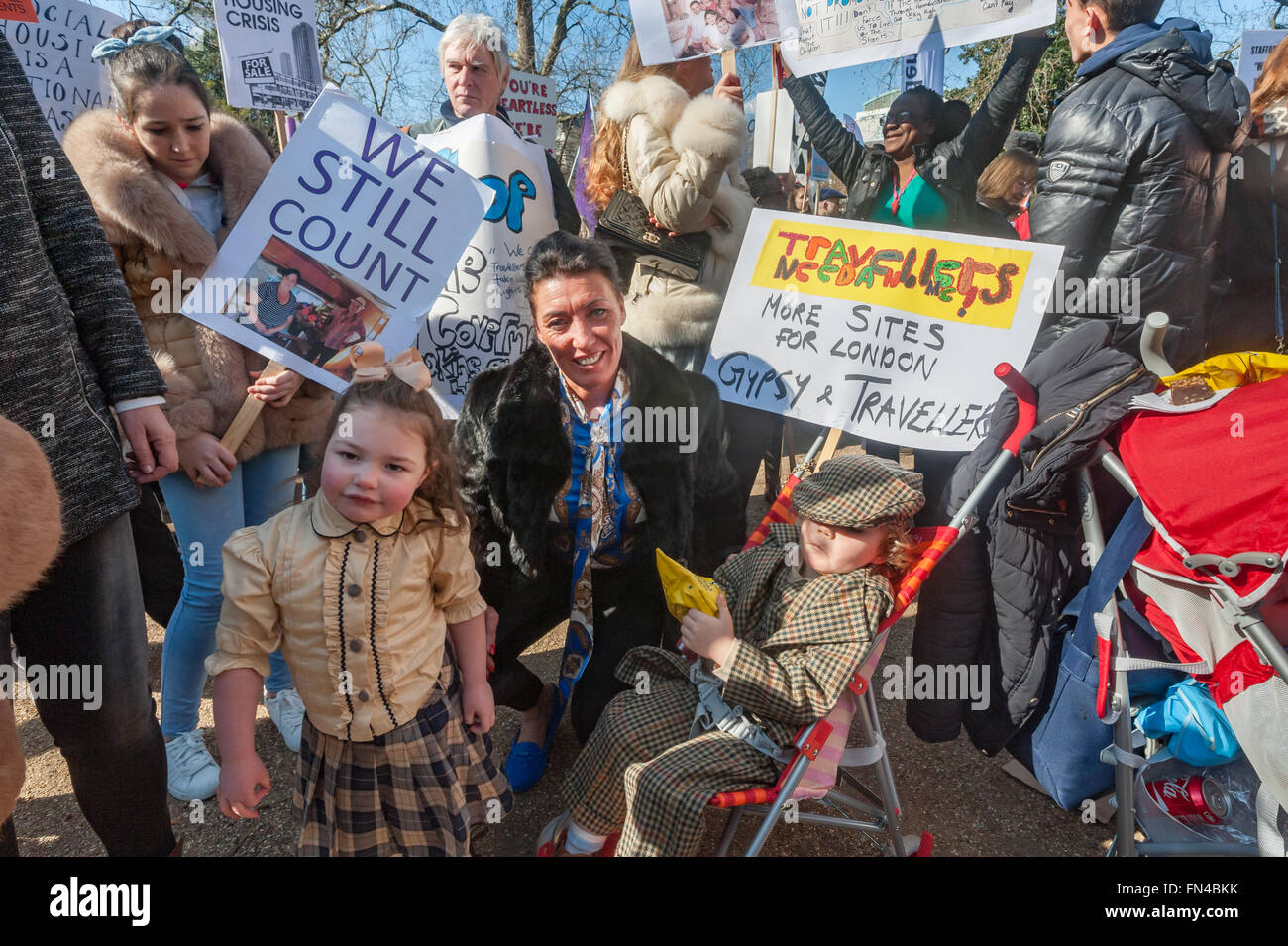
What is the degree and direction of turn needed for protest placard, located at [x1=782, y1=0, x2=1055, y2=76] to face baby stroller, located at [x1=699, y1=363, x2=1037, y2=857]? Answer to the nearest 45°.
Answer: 0° — it already faces it

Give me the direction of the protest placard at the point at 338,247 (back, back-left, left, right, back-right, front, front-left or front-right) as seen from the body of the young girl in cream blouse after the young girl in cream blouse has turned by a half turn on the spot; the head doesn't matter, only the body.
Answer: front

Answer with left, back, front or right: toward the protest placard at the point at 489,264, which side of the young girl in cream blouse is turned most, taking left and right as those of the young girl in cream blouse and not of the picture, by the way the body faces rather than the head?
back

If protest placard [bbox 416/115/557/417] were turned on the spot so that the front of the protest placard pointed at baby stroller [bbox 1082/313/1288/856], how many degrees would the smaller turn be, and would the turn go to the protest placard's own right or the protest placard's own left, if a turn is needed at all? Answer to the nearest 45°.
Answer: approximately 45° to the protest placard's own left

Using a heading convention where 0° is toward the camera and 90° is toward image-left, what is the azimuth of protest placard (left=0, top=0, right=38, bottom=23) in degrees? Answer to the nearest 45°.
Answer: approximately 0°

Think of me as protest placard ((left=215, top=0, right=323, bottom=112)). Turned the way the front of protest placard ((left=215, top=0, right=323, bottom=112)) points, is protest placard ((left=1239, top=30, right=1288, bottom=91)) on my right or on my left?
on my left

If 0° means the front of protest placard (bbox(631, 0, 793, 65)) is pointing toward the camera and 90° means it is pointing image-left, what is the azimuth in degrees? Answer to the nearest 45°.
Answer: approximately 0°
